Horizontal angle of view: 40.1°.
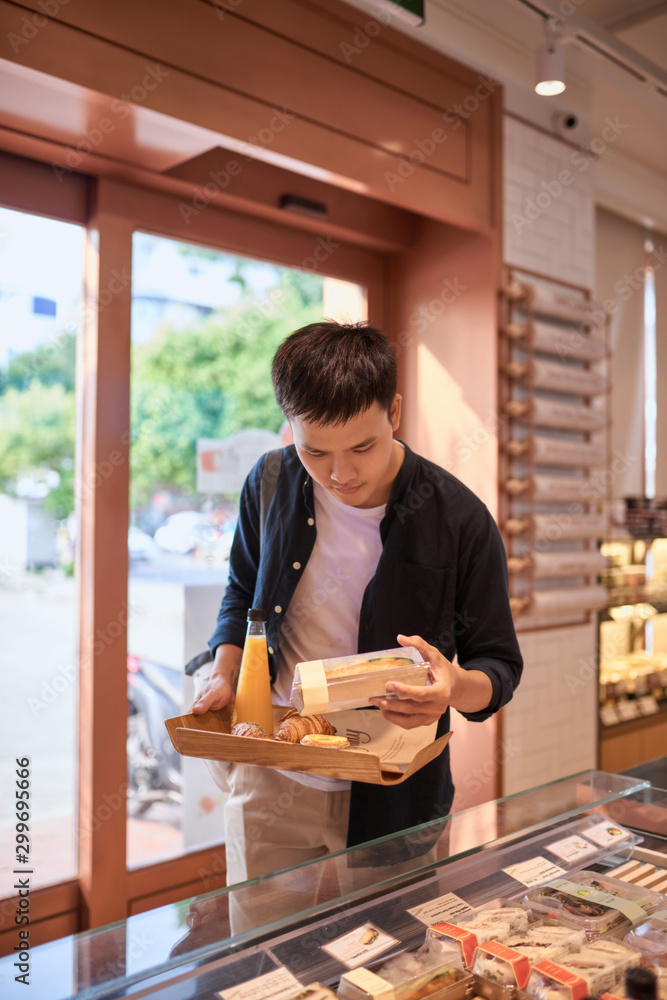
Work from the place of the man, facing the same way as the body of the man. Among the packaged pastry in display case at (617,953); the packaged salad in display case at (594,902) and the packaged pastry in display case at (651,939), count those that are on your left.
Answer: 3

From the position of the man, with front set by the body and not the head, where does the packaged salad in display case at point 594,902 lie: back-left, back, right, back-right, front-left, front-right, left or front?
left

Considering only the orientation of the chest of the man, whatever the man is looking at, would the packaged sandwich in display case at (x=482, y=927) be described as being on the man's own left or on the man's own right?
on the man's own left

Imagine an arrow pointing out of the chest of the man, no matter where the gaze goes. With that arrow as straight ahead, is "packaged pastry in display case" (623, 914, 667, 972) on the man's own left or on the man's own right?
on the man's own left

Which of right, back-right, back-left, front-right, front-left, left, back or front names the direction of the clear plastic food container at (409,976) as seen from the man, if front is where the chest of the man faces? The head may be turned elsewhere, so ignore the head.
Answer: front-left

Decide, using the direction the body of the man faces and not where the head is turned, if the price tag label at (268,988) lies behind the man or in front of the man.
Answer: in front

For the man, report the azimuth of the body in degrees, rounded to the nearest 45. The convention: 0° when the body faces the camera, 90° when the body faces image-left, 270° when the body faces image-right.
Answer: approximately 45°

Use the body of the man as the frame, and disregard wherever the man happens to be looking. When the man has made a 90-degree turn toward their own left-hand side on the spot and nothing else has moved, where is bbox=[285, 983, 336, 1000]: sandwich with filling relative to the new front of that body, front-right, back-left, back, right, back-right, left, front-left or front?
front-right

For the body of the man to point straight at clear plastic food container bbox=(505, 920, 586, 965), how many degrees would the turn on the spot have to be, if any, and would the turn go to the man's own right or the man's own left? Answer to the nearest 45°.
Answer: approximately 90° to the man's own left
